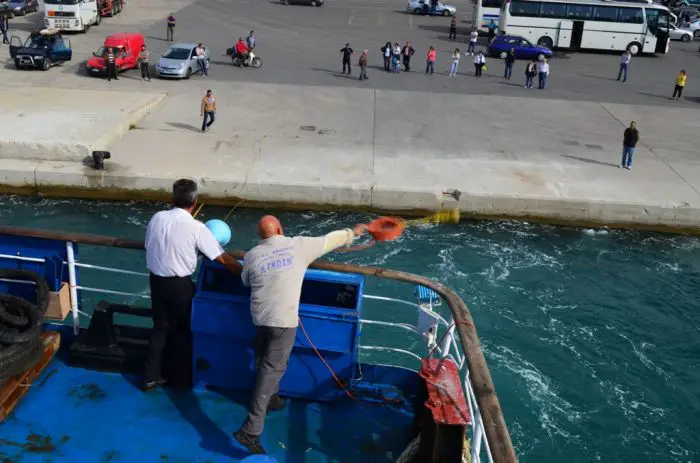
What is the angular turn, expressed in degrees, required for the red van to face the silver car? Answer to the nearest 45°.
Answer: approximately 90° to its left

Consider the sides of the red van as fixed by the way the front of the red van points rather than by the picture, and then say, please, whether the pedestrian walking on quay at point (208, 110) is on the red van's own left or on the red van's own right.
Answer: on the red van's own left

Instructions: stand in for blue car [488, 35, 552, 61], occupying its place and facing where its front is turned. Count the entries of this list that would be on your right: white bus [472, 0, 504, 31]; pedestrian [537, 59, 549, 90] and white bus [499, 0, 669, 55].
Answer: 1

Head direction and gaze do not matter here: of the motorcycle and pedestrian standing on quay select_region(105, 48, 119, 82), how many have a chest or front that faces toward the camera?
1

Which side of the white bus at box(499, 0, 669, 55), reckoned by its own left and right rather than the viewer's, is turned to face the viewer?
right

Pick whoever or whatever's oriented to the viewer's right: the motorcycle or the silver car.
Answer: the motorcycle

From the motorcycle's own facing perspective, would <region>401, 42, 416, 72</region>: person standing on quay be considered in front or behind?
in front
